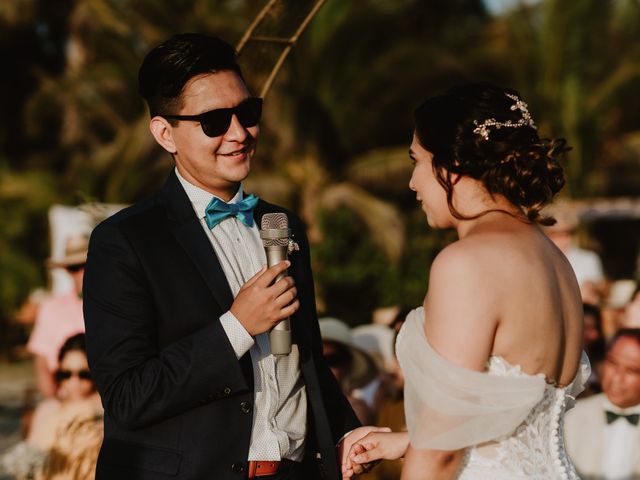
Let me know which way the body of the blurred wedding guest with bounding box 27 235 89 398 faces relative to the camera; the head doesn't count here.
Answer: toward the camera

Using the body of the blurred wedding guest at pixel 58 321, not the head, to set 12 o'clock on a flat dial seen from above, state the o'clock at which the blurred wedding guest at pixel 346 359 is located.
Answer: the blurred wedding guest at pixel 346 359 is roughly at 10 o'clock from the blurred wedding guest at pixel 58 321.

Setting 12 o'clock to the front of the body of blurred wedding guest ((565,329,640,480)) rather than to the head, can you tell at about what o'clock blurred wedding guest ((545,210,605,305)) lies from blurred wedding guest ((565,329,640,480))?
blurred wedding guest ((545,210,605,305)) is roughly at 6 o'clock from blurred wedding guest ((565,329,640,480)).

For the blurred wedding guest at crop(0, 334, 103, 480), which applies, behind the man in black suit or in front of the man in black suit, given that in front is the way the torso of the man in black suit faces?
behind

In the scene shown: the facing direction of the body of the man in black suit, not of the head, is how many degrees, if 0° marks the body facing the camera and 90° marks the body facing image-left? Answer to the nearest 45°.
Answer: approximately 315°

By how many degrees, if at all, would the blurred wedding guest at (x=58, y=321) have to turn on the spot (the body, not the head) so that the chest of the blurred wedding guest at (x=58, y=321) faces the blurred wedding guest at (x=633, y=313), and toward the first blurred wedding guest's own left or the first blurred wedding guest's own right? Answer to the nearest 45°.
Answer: approximately 90° to the first blurred wedding guest's own left

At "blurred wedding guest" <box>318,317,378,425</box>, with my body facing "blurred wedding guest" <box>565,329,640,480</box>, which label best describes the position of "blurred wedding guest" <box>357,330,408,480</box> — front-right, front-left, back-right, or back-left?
front-right

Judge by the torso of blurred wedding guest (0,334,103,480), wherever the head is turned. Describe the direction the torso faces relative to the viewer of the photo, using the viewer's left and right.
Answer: facing the viewer

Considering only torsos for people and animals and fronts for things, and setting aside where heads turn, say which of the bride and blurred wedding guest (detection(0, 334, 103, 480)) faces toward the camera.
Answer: the blurred wedding guest

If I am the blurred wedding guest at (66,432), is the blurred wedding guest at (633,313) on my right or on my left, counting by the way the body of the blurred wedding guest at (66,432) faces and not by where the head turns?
on my left

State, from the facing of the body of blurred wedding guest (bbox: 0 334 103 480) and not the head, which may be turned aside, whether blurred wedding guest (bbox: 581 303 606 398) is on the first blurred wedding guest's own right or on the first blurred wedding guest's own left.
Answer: on the first blurred wedding guest's own left

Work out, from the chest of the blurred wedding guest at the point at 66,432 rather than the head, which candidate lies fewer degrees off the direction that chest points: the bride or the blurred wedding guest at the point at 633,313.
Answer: the bride

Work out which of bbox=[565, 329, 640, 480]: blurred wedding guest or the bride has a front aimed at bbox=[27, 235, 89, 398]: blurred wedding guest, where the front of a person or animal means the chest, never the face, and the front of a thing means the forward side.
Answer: the bride

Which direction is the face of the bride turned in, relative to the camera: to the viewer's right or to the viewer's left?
to the viewer's left

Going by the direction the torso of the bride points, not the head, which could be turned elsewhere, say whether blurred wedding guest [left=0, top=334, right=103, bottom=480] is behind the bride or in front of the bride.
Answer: in front
